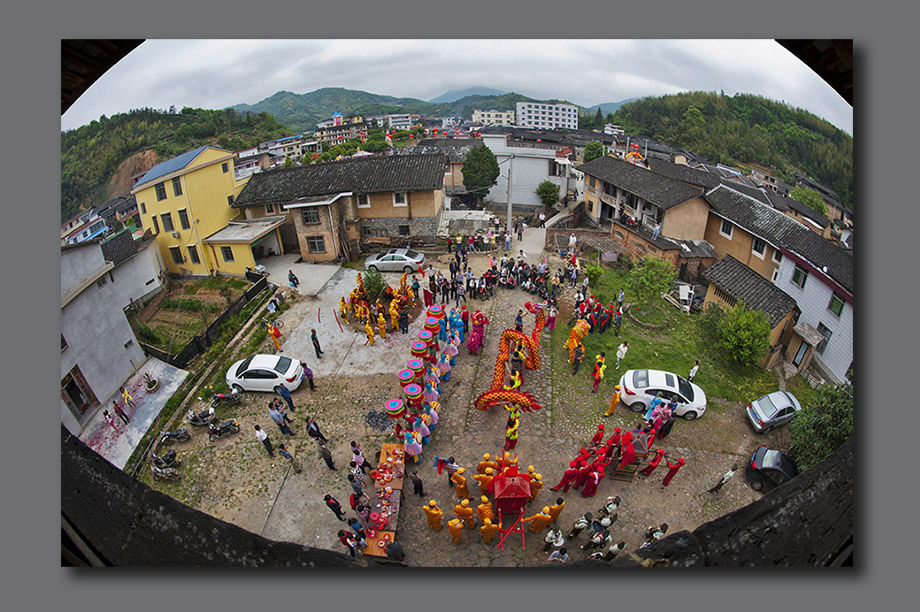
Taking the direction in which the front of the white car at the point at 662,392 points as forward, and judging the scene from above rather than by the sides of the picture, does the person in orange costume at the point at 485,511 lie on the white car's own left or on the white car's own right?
on the white car's own right

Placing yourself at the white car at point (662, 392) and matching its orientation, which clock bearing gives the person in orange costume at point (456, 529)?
The person in orange costume is roughly at 4 o'clock from the white car.

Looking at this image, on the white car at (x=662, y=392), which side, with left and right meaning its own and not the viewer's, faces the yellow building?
back

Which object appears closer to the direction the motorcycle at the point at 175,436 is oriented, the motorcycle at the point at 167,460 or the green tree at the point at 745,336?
the green tree

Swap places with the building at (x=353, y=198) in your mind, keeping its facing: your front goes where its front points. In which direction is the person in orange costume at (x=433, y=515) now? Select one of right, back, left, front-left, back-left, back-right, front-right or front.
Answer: front

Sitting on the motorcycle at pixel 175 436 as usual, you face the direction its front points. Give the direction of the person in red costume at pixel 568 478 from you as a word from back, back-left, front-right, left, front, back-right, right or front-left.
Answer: front-right

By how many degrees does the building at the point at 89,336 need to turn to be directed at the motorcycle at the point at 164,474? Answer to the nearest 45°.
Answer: approximately 45° to its right

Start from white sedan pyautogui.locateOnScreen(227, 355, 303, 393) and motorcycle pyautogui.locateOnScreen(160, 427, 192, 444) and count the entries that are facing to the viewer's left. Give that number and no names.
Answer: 1

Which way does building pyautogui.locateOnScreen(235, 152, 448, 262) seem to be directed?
toward the camera

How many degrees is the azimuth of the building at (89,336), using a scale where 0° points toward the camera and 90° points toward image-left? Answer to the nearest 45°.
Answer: approximately 315°

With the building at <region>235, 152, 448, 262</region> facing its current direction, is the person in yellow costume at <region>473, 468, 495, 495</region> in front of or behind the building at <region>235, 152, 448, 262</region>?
in front

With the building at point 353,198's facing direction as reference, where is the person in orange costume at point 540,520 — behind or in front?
in front

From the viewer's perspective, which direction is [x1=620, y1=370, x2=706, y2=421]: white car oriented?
to the viewer's right

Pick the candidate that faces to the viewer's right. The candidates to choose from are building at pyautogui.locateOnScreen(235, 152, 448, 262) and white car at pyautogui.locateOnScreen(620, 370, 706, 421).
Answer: the white car
